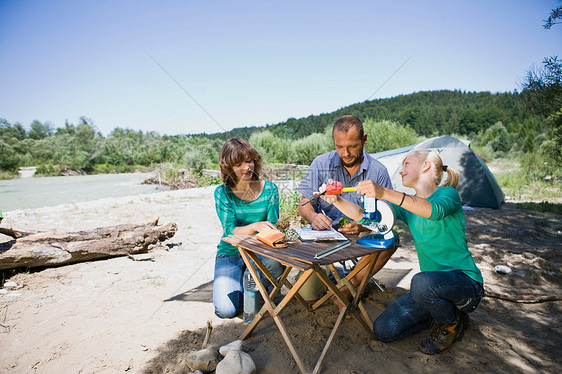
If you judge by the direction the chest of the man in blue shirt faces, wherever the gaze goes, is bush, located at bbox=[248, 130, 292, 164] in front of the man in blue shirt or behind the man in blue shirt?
behind

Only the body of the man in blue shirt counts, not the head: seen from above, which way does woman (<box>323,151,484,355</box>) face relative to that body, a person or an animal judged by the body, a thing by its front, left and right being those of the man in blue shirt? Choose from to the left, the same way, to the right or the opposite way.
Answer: to the right

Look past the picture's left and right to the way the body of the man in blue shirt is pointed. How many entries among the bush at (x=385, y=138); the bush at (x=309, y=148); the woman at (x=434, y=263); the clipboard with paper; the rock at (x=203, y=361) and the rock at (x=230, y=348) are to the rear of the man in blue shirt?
2

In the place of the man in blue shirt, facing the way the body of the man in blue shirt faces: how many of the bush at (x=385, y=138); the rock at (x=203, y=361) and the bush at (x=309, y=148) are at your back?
2

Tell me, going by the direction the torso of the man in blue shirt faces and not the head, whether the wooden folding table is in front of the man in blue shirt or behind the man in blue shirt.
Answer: in front

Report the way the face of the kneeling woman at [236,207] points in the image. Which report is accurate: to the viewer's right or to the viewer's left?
to the viewer's right

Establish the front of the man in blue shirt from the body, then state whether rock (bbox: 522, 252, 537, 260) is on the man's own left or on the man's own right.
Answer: on the man's own left

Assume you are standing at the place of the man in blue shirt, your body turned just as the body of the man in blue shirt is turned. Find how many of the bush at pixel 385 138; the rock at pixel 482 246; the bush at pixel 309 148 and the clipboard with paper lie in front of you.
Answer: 1

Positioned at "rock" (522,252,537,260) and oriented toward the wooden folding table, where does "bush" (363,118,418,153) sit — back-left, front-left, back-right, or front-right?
back-right

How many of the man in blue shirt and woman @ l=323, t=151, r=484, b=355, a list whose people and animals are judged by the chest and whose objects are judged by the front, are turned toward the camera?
1

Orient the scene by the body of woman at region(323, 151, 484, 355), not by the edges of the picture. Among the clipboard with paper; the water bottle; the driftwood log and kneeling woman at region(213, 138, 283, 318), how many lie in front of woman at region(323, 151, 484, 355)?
4

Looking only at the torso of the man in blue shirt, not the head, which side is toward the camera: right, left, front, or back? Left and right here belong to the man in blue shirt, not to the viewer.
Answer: front

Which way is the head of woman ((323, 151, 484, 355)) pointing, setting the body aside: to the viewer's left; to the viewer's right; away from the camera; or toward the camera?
to the viewer's left

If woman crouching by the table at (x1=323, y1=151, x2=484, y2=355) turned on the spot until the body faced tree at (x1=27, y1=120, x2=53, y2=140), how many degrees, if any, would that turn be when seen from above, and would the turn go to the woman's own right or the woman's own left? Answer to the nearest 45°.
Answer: approximately 45° to the woman's own right

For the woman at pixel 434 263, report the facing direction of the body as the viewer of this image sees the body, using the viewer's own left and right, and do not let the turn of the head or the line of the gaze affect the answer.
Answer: facing to the left of the viewer
